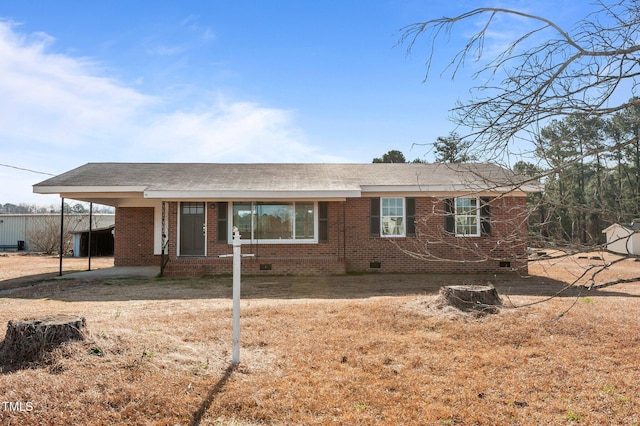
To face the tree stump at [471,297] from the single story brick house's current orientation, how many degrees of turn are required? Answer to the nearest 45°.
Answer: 0° — it already faces it

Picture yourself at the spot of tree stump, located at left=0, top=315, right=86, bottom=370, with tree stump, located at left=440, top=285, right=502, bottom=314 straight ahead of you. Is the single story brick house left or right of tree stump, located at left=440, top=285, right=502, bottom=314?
left

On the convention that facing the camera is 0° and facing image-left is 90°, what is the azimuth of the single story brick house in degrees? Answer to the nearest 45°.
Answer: approximately 0°

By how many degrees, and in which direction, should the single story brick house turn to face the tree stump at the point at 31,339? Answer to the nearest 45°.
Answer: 0° — it already faces it
